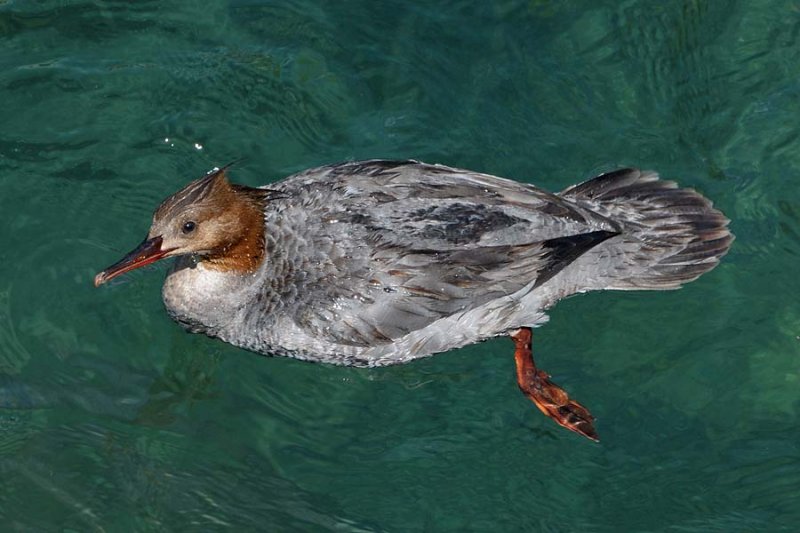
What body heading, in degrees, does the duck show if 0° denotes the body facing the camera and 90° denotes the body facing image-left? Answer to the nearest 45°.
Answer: approximately 90°
